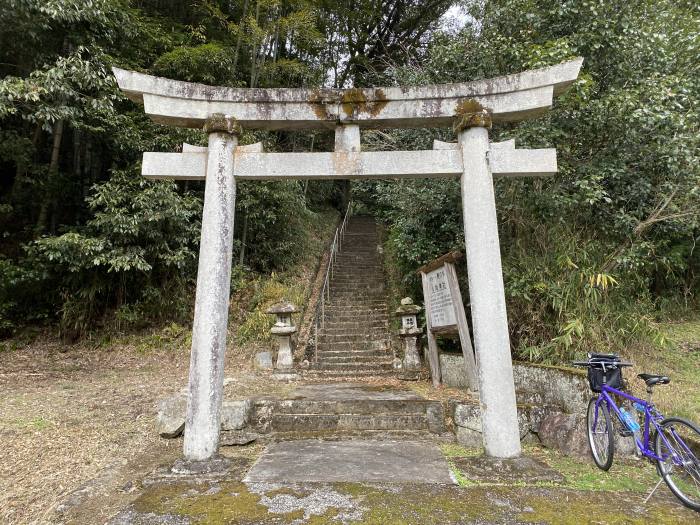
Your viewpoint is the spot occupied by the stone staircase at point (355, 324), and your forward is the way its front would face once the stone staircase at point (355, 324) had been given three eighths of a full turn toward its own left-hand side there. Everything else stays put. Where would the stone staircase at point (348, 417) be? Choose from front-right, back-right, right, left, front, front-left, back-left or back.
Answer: back-right

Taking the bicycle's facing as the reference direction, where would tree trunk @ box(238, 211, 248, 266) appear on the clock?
The tree trunk is roughly at 11 o'clock from the bicycle.

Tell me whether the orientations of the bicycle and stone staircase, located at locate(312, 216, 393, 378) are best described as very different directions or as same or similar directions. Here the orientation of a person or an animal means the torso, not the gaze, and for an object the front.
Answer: very different directions

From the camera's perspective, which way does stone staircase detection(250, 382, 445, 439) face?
toward the camera

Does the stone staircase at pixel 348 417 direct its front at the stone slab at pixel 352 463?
yes

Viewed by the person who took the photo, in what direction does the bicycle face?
facing away from the viewer and to the left of the viewer

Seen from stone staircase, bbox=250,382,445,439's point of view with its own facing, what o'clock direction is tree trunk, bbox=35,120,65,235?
The tree trunk is roughly at 4 o'clock from the stone staircase.

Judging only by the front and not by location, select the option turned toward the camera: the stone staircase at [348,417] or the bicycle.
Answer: the stone staircase

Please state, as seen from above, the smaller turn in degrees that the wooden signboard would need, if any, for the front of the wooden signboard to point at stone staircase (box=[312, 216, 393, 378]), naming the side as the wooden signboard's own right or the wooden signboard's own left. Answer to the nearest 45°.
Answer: approximately 90° to the wooden signboard's own right

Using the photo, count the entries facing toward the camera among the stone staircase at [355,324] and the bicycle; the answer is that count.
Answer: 1

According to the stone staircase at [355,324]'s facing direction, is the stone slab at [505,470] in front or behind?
in front

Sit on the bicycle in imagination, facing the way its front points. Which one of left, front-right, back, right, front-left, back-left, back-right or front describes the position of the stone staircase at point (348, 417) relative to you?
front-left

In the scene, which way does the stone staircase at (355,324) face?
toward the camera

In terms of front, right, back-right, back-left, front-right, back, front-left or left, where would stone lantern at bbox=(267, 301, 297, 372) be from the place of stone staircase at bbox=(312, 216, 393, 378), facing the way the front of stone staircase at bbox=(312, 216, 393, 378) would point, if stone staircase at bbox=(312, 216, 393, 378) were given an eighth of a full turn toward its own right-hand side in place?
front

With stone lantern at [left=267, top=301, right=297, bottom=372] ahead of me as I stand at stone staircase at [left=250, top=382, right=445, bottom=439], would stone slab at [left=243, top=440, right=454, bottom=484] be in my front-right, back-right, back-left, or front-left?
back-left

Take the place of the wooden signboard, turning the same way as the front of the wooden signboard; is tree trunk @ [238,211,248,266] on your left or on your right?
on your right

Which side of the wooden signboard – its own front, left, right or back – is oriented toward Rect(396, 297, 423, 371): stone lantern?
right

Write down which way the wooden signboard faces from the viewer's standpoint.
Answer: facing the viewer and to the left of the viewer
